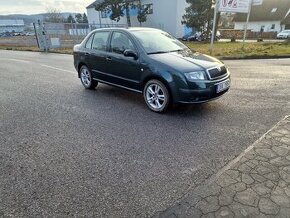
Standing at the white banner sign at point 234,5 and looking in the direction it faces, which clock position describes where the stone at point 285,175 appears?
The stone is roughly at 12 o'clock from the white banner sign.

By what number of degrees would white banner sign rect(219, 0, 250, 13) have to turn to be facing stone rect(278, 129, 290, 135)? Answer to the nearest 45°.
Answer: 0° — it already faces it

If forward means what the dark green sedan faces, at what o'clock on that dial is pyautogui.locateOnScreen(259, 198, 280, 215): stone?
The stone is roughly at 1 o'clock from the dark green sedan.

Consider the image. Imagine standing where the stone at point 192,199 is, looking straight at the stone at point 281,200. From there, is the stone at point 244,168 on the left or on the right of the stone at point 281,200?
left

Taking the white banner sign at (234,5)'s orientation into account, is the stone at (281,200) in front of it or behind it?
in front

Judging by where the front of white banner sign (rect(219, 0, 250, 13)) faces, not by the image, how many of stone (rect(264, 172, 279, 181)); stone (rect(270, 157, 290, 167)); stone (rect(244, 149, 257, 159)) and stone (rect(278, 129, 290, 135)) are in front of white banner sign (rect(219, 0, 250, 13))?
4

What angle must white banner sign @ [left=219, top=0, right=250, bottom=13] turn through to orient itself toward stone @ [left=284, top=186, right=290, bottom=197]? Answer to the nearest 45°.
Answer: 0° — it already faces it

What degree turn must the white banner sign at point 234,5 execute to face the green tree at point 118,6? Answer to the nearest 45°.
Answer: approximately 135° to its right

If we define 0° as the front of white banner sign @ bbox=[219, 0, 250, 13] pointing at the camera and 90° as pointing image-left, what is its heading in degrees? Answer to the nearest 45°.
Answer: approximately 0°

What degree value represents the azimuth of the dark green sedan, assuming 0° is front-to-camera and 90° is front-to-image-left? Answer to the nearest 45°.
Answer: approximately 315°
